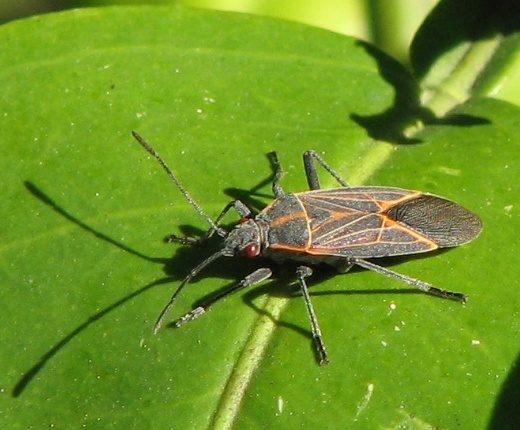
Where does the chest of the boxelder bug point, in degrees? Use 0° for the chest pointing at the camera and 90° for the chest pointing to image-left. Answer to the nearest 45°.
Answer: approximately 90°

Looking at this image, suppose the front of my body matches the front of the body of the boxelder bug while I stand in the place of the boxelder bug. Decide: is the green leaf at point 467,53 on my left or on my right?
on my right
